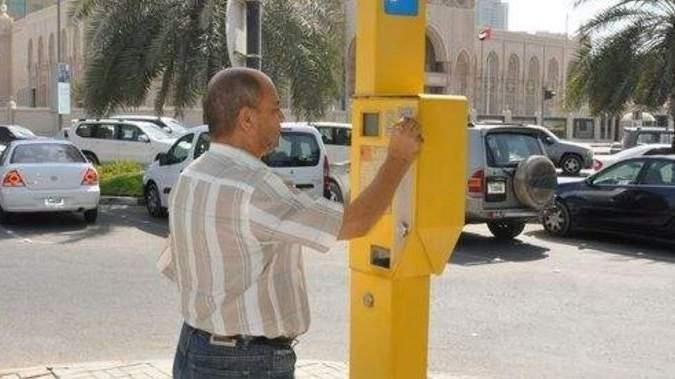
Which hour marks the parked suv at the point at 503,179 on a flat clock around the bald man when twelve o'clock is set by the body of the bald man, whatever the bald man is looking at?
The parked suv is roughly at 11 o'clock from the bald man.

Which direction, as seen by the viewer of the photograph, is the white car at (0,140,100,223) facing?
facing away from the viewer

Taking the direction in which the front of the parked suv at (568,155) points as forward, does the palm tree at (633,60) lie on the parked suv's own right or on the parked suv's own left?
on the parked suv's own right

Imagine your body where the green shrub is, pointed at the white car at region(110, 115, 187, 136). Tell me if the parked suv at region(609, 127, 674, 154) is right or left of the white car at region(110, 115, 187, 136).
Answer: right

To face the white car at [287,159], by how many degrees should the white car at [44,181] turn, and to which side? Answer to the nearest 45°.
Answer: approximately 90° to its right

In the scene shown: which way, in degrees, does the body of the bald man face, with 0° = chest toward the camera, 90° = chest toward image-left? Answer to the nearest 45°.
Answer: approximately 225°

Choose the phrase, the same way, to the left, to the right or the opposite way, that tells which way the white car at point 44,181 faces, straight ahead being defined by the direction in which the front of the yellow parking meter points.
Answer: to the right

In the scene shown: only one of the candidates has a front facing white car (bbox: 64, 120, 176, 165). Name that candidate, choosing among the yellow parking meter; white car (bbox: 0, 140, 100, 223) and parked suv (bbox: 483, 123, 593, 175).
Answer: white car (bbox: 0, 140, 100, 223)

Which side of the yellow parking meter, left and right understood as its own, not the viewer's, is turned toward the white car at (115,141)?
right

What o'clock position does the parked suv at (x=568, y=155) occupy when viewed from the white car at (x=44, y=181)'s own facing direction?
The parked suv is roughly at 2 o'clock from the white car.

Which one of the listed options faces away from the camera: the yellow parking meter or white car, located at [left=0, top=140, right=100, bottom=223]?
the white car
